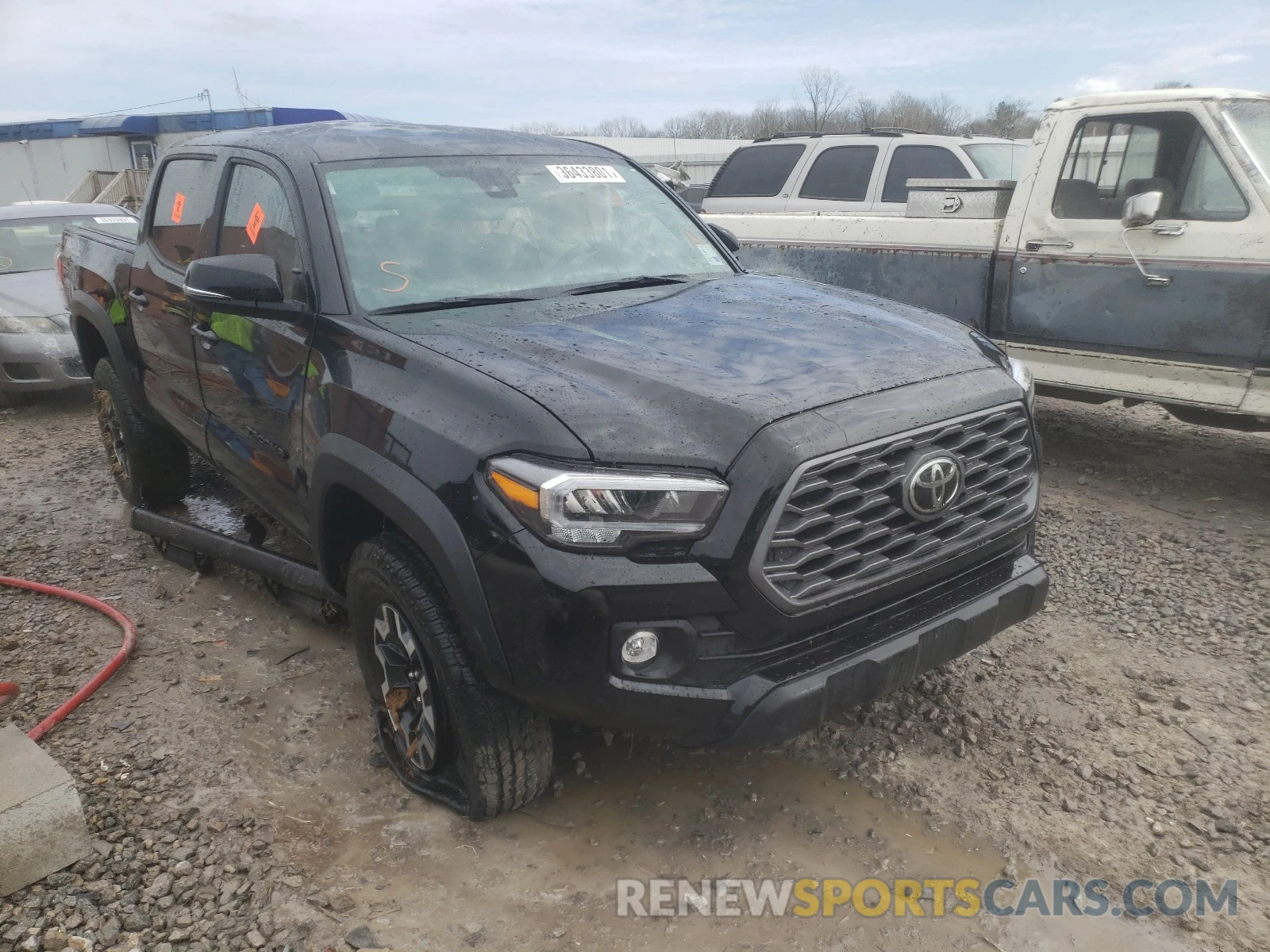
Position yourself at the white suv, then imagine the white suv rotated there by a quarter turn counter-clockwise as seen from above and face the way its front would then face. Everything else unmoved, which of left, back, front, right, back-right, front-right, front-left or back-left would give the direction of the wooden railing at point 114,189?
left

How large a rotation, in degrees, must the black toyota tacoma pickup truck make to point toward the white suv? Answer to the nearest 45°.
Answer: approximately 135° to its left

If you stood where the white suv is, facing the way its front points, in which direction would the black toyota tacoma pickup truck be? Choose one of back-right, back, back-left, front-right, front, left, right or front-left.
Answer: front-right

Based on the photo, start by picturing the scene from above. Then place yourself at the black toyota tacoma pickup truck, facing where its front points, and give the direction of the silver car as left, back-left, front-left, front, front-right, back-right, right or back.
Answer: back

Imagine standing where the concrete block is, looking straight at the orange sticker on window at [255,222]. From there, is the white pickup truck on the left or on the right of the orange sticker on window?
right

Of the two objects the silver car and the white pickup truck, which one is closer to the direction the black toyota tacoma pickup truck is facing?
the white pickup truck

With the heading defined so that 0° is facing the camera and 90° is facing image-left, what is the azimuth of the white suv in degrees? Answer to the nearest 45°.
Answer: approximately 315°

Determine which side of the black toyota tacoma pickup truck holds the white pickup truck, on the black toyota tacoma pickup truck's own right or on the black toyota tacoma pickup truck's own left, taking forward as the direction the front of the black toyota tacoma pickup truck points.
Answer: on the black toyota tacoma pickup truck's own left

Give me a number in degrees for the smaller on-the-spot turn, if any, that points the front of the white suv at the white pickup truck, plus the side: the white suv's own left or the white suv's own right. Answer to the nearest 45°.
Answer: approximately 45° to the white suv's own right

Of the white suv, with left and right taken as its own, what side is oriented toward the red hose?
right

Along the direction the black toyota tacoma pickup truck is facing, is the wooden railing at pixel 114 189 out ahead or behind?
behind
